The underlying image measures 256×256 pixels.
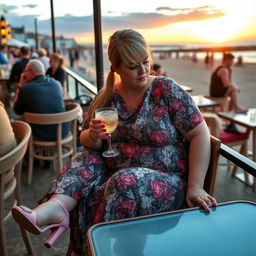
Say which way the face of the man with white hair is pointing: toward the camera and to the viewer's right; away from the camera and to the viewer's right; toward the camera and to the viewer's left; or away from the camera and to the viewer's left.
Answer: away from the camera and to the viewer's left

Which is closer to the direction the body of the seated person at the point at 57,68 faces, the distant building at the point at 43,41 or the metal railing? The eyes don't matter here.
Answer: the metal railing

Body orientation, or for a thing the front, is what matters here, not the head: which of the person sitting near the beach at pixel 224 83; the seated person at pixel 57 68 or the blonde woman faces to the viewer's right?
the person sitting near the beach

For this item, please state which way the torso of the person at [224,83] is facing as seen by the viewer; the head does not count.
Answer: to the viewer's right

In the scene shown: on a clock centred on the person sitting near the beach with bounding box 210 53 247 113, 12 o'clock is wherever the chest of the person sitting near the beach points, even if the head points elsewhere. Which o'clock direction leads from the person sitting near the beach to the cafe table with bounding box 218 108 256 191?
The cafe table is roughly at 3 o'clock from the person sitting near the beach.

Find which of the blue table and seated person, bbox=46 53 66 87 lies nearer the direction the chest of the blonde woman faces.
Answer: the blue table

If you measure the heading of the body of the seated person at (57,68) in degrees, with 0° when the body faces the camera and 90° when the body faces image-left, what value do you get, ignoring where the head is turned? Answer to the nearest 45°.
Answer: approximately 45°

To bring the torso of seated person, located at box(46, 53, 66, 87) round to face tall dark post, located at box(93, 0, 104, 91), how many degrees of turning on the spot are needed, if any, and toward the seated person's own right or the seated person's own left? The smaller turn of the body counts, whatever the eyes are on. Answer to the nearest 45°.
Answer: approximately 45° to the seated person's own left

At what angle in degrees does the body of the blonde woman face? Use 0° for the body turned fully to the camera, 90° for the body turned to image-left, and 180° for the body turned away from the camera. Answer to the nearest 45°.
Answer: approximately 45°
